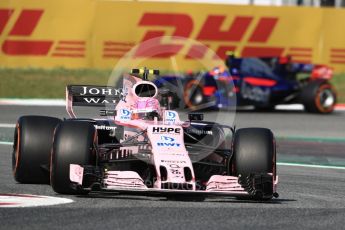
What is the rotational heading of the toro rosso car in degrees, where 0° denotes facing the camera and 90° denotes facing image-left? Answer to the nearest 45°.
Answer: approximately 45°

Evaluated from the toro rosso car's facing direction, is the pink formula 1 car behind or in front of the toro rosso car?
in front

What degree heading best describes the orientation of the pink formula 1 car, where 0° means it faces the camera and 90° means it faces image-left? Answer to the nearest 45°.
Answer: approximately 0°

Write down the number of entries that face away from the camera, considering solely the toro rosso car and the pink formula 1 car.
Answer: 0

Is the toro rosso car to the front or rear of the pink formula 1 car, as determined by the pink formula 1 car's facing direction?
to the rear
